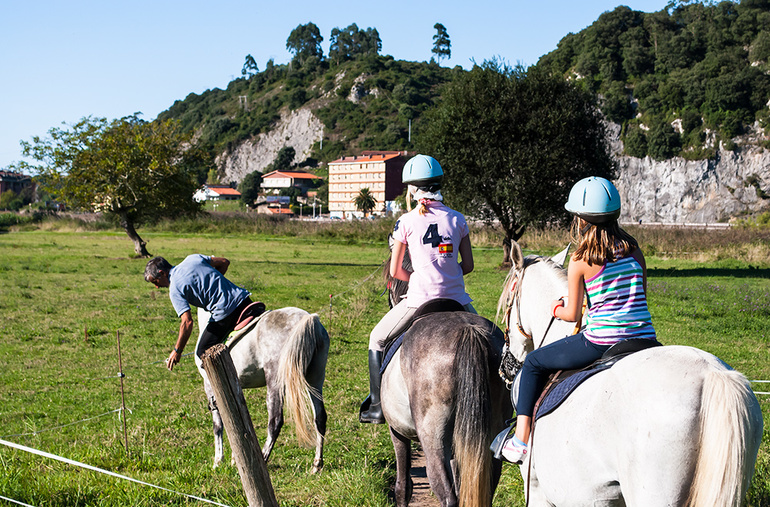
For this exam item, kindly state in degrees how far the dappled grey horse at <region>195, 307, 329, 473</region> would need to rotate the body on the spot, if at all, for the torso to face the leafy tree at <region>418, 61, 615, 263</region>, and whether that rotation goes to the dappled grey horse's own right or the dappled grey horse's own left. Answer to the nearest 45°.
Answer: approximately 90° to the dappled grey horse's own right

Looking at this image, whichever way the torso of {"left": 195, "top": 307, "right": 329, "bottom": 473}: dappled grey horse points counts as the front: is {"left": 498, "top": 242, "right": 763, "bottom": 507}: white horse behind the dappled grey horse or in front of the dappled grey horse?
behind

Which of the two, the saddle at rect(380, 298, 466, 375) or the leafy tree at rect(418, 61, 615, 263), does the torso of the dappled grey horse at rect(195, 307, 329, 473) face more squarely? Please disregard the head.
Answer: the leafy tree

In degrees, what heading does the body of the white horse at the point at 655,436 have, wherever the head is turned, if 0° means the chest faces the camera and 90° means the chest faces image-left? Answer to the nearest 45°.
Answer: approximately 135°

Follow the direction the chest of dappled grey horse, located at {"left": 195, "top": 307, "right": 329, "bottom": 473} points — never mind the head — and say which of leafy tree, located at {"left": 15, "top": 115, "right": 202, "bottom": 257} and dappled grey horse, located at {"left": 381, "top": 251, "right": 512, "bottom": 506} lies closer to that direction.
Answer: the leafy tree

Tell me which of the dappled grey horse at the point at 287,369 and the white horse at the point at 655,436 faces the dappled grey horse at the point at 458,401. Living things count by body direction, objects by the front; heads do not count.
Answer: the white horse

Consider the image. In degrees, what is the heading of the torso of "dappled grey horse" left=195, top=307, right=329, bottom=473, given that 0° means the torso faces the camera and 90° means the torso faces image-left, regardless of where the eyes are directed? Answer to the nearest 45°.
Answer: approximately 135°

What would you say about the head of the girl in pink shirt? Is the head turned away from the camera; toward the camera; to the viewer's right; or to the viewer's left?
away from the camera

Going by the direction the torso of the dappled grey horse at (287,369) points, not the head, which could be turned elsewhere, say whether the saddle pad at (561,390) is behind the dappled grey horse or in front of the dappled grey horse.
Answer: behind

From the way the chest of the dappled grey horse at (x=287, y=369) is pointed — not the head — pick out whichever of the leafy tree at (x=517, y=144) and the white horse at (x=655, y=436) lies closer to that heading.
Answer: the leafy tree
